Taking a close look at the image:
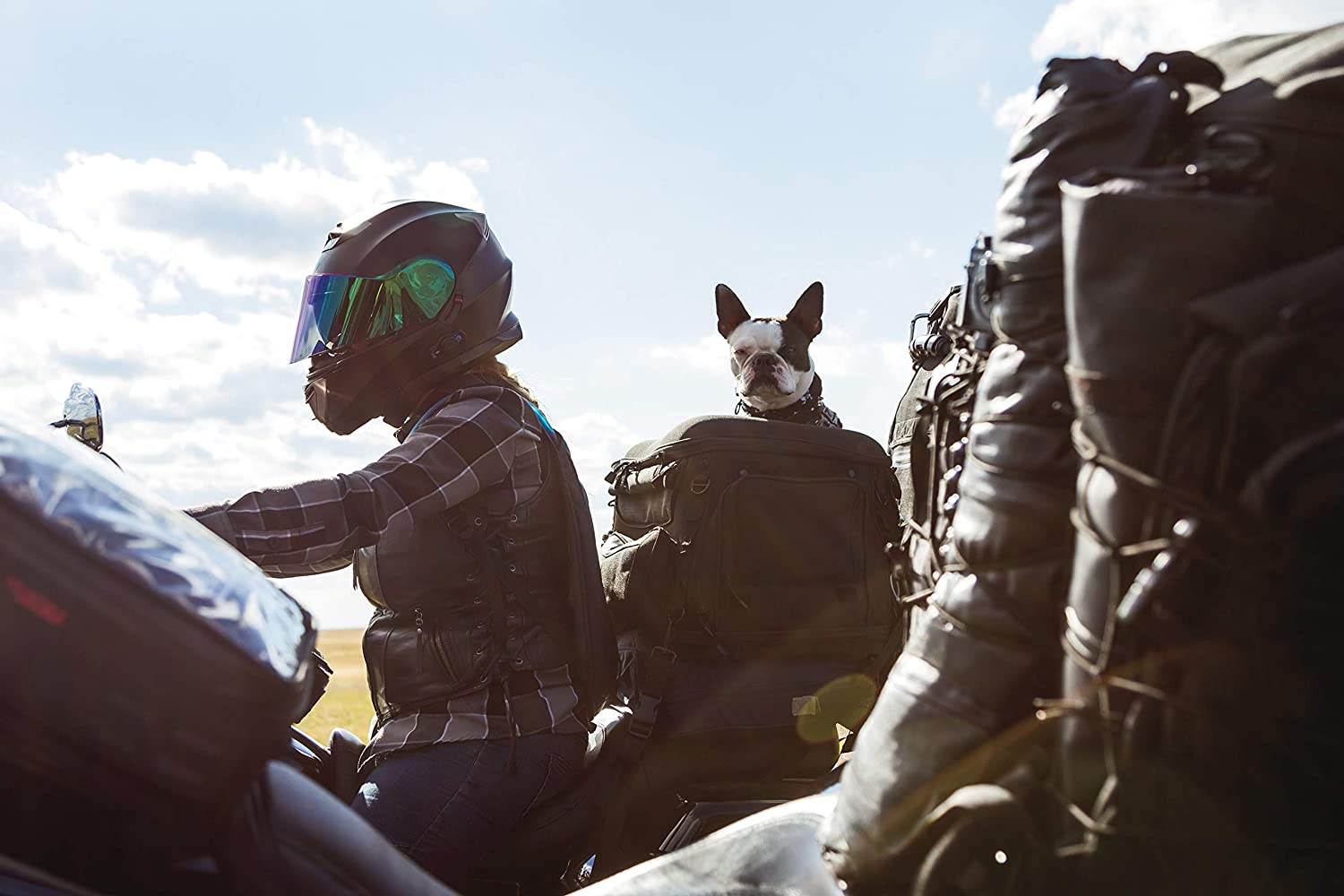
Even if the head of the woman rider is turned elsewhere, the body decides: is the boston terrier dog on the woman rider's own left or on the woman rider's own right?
on the woman rider's own right

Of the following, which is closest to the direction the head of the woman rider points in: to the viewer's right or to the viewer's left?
to the viewer's left

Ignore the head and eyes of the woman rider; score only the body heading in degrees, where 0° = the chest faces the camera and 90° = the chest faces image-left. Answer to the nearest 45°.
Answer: approximately 90°

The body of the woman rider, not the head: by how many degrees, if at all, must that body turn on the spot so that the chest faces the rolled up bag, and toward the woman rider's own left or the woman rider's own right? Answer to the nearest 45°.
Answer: approximately 90° to the woman rider's own left
